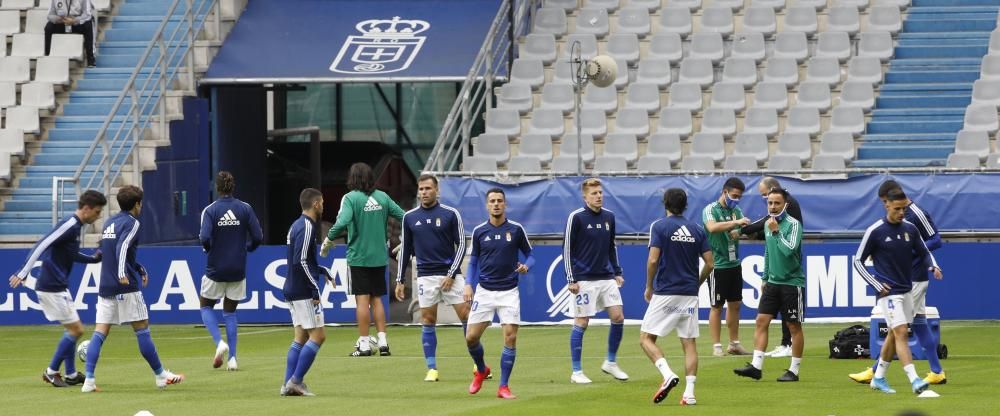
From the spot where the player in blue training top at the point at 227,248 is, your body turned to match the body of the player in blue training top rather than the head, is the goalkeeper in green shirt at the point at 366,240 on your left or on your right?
on your right

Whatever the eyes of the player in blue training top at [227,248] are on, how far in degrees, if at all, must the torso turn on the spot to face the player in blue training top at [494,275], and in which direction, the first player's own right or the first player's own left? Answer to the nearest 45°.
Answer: approximately 135° to the first player's own right

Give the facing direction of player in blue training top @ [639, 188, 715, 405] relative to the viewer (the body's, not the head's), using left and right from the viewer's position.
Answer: facing away from the viewer

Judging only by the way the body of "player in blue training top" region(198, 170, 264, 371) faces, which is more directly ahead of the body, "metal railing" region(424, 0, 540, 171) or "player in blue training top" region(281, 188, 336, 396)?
the metal railing

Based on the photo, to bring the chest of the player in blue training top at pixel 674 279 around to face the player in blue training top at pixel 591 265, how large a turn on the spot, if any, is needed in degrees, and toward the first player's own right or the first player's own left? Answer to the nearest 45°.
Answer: approximately 45° to the first player's own left

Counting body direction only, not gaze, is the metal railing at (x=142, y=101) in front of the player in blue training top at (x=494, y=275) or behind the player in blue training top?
behind

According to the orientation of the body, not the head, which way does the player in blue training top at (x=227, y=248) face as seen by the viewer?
away from the camera
